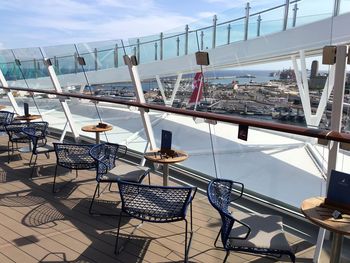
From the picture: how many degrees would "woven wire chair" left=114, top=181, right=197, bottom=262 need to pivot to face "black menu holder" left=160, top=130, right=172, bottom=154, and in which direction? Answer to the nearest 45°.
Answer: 0° — it already faces it

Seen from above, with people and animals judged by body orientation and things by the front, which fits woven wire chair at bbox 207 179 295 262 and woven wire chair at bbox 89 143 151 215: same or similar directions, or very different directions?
same or similar directions

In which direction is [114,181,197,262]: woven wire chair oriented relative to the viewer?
away from the camera

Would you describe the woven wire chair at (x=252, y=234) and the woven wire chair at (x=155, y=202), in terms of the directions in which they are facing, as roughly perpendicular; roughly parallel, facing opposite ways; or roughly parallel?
roughly perpendicular

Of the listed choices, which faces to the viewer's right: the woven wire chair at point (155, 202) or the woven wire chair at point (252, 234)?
the woven wire chair at point (252, 234)

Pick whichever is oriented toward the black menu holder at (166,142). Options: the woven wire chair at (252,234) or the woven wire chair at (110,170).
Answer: the woven wire chair at (110,170)

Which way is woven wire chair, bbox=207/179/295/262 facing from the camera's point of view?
to the viewer's right

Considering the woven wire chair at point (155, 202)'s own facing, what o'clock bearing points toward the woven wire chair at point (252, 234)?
the woven wire chair at point (252, 234) is roughly at 4 o'clock from the woven wire chair at point (155, 202).
